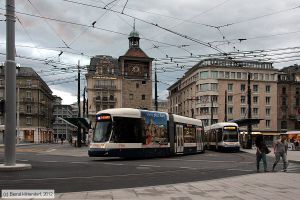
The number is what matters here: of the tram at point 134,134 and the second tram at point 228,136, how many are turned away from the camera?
0

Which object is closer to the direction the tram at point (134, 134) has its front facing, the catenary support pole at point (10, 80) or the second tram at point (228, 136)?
the catenary support pole

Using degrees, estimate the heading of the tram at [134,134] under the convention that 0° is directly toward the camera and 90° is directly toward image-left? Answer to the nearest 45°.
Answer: approximately 45°

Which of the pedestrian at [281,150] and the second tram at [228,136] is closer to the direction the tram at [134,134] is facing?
the pedestrian

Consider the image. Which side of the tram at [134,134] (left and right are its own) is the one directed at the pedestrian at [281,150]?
left

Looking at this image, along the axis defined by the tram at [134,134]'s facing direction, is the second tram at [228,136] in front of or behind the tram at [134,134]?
behind

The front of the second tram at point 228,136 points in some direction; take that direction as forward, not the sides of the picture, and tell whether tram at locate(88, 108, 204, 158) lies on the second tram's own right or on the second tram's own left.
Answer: on the second tram's own right

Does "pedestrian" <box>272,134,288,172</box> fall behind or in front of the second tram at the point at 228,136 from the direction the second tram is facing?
in front
